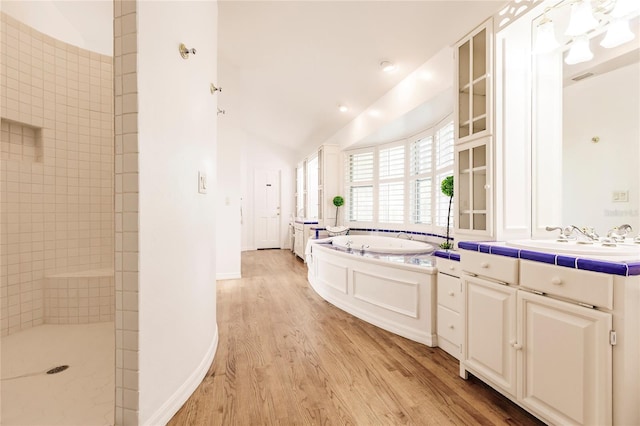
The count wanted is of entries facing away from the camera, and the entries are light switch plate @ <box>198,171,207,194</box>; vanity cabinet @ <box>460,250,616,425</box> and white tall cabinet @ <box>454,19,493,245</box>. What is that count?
0

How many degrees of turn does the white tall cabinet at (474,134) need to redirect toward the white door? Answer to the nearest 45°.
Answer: approximately 90° to its right

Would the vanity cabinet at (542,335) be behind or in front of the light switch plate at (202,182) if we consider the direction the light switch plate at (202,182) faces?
in front

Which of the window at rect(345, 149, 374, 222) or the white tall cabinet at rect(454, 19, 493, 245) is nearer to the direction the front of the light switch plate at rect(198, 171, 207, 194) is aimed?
the white tall cabinet

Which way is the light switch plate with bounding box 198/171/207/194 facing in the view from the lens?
facing the viewer and to the right of the viewer

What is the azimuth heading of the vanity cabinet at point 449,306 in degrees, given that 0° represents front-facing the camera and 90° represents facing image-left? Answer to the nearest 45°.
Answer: approximately 45°

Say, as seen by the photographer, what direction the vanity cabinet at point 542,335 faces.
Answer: facing the viewer and to the left of the viewer

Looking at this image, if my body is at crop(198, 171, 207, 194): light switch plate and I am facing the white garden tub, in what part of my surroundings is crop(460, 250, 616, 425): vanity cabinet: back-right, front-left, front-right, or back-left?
front-right

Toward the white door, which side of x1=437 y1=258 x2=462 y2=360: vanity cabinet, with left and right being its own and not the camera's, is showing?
right

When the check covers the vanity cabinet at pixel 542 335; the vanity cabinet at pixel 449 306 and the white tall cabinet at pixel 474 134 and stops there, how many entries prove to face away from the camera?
0
